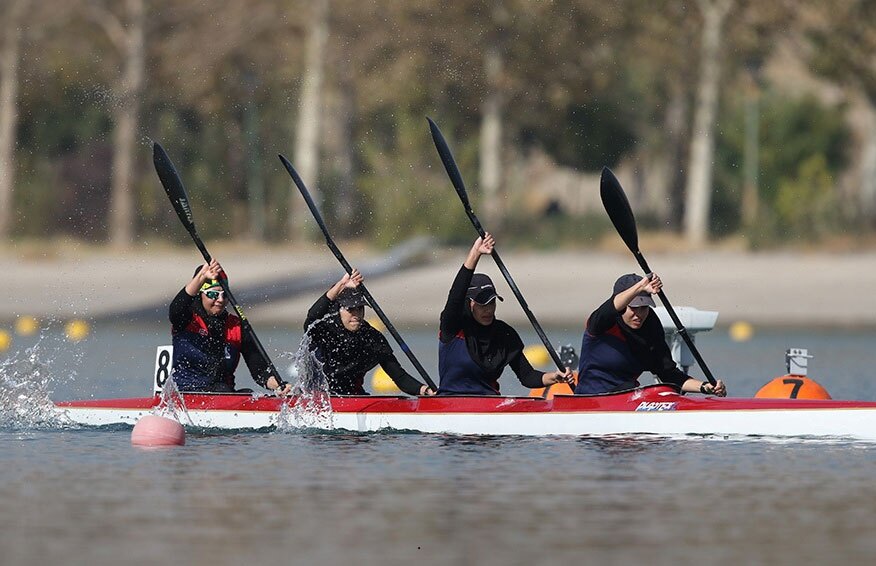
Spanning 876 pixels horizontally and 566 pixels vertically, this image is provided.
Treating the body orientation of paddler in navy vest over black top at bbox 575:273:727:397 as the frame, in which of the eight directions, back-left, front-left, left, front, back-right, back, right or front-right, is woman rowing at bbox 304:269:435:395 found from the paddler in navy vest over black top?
back-right

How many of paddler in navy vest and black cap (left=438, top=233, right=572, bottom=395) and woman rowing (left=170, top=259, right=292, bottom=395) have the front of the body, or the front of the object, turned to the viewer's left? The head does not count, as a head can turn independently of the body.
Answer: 0

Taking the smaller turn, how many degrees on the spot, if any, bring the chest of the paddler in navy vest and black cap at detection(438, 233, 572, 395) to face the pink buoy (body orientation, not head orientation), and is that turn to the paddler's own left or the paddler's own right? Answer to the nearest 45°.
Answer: approximately 135° to the paddler's own right

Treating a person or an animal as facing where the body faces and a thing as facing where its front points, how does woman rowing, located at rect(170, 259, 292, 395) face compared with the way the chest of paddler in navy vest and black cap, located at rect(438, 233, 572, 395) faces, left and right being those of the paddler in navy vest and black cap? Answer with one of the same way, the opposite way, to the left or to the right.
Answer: the same way

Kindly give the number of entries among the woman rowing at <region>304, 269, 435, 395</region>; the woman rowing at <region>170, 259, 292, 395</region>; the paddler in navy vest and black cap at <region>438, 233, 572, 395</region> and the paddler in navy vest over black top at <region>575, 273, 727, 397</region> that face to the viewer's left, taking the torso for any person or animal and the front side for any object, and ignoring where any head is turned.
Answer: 0

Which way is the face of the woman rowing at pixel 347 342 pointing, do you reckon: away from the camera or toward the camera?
toward the camera

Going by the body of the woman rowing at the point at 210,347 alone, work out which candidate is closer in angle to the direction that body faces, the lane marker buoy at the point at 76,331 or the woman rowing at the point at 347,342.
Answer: the woman rowing

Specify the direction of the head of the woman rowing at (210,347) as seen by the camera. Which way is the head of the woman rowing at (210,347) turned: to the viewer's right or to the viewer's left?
to the viewer's right

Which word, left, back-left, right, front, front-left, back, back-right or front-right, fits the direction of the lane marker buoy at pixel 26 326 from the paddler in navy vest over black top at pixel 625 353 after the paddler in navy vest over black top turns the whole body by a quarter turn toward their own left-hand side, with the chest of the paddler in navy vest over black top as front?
left

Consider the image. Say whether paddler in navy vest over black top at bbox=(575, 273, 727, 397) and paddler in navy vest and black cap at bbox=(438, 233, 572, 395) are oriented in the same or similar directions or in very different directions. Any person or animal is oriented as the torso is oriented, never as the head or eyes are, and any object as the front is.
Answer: same or similar directions

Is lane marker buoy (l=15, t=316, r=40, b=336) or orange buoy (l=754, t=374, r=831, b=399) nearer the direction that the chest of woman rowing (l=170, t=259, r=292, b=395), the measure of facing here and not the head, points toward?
the orange buoy

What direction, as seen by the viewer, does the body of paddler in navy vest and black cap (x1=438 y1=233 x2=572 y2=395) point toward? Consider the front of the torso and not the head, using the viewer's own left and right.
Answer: facing the viewer and to the right of the viewer

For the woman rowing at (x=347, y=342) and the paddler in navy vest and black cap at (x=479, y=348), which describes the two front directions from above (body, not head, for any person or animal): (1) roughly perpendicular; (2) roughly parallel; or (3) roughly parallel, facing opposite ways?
roughly parallel
